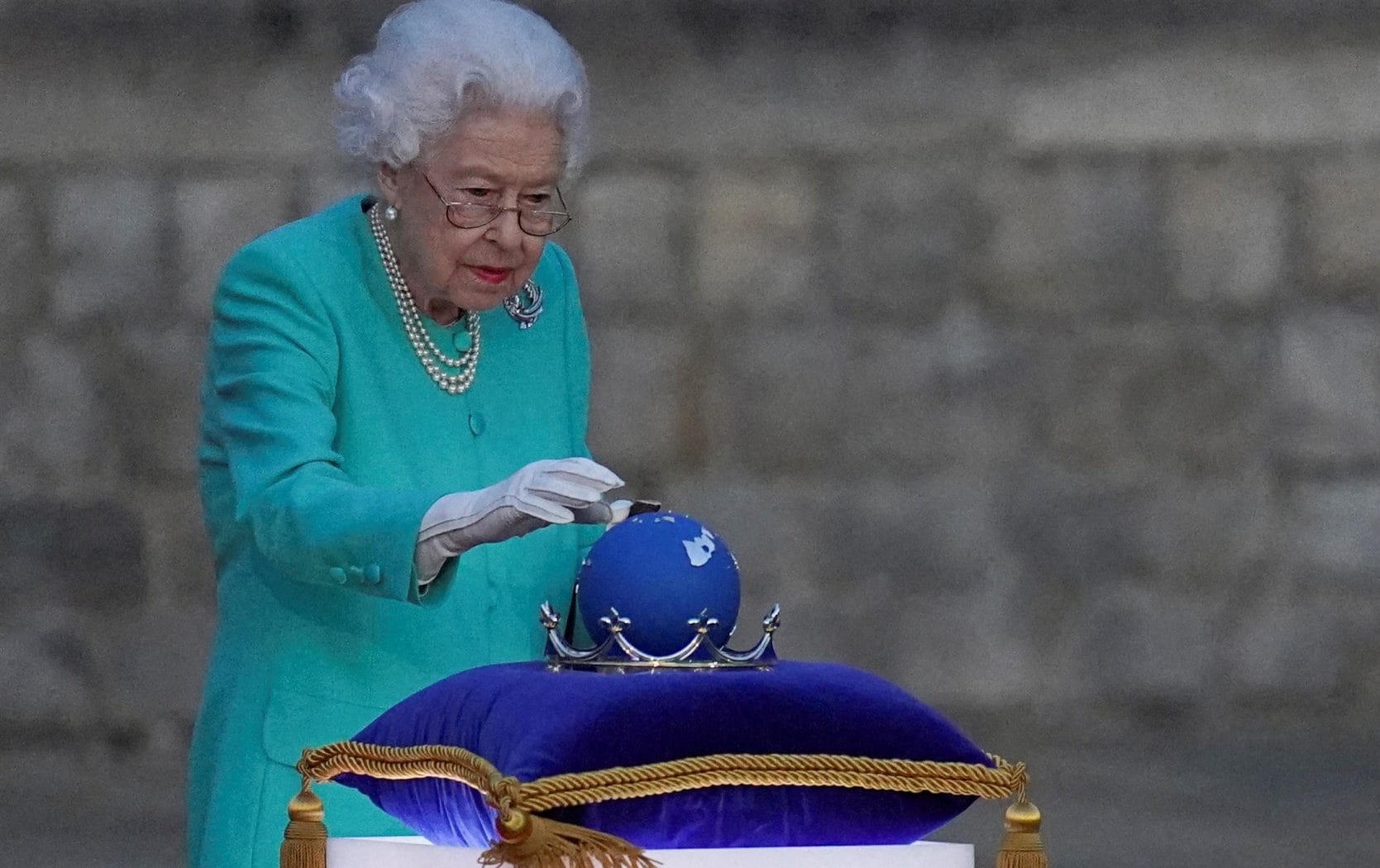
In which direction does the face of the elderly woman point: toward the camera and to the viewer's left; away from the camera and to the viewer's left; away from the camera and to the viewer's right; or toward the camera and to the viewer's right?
toward the camera and to the viewer's right

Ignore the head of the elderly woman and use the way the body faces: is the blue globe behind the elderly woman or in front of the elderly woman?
in front

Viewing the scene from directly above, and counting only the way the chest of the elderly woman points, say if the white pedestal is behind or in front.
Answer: in front

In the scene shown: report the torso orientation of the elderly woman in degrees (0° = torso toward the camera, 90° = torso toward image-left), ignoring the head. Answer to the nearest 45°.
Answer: approximately 315°

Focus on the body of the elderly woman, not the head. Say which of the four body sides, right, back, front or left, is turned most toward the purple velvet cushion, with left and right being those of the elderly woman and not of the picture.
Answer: front
